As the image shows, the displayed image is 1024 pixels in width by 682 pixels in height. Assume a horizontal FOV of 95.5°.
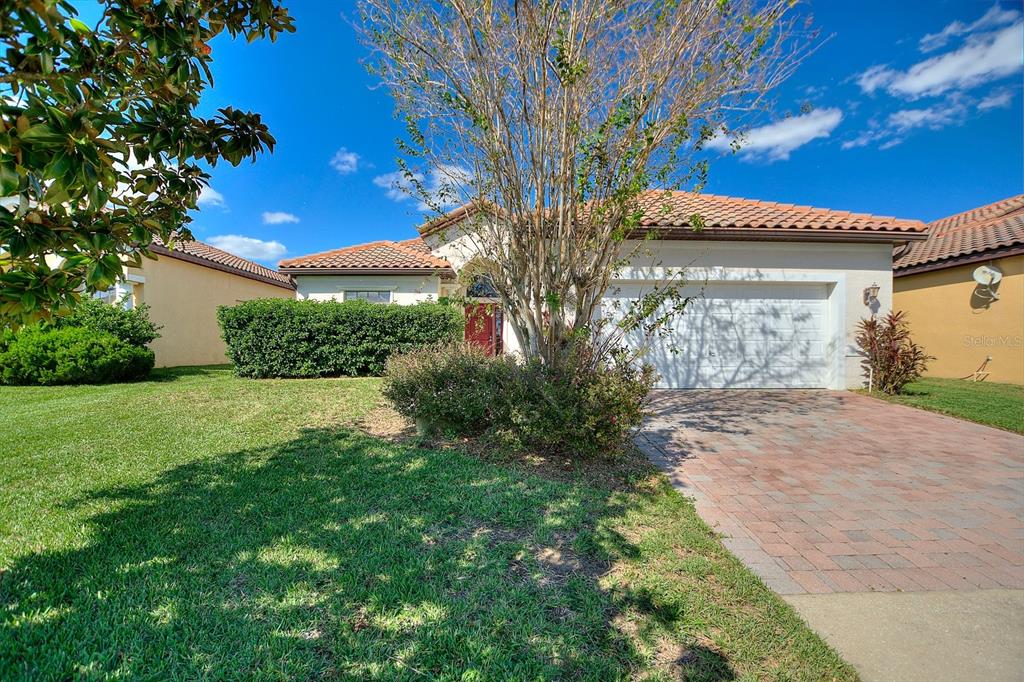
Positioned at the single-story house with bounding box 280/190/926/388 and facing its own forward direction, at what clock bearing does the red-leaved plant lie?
The red-leaved plant is roughly at 9 o'clock from the single-story house.

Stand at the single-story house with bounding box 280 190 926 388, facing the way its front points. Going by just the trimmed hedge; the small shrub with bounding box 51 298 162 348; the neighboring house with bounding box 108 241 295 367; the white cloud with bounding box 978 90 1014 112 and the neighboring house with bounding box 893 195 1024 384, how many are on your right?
3

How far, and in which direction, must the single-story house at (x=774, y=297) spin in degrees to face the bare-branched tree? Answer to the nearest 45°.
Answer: approximately 45° to its right

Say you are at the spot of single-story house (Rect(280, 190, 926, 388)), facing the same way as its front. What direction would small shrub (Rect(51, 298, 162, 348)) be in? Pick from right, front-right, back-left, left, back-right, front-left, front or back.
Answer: right

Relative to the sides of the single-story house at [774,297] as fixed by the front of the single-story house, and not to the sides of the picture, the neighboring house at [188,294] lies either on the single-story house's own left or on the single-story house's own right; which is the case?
on the single-story house's own right

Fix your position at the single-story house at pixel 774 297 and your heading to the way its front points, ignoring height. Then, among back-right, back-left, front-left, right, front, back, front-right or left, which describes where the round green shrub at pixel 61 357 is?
right

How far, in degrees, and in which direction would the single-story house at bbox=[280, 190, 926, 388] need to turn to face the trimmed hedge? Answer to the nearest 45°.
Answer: approximately 90° to its right

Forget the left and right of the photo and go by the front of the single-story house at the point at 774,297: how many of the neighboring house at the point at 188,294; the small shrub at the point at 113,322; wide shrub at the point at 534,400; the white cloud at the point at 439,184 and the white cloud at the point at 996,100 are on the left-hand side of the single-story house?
1

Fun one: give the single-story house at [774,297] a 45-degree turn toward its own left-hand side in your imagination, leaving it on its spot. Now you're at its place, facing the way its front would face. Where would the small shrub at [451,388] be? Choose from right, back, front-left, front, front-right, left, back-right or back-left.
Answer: right

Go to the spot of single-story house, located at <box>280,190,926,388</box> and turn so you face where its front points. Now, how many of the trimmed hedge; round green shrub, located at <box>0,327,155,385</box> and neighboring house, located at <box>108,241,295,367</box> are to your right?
3

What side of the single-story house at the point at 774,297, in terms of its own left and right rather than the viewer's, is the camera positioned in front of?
front

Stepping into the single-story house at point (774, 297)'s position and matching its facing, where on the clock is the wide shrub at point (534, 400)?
The wide shrub is roughly at 1 o'clock from the single-story house.

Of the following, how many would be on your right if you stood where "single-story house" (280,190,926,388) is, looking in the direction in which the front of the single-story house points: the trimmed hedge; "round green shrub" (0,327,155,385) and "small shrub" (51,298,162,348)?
3

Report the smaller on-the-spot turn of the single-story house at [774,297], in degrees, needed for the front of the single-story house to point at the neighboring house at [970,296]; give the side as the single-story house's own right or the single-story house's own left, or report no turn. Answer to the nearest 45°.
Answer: approximately 135° to the single-story house's own left

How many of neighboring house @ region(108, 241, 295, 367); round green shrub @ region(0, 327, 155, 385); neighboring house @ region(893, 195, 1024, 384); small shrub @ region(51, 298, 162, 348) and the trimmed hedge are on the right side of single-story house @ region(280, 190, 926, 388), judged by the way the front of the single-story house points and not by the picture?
4
